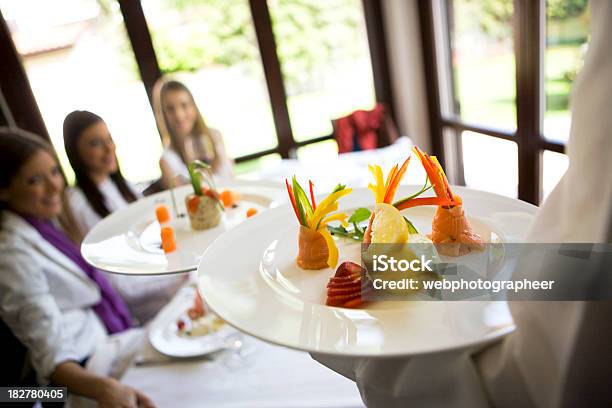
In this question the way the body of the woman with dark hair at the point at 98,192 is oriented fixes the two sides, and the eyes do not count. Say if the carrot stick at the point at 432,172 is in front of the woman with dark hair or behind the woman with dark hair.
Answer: in front

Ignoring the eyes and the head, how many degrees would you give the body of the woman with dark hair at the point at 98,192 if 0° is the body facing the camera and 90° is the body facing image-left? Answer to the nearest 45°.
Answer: approximately 315°

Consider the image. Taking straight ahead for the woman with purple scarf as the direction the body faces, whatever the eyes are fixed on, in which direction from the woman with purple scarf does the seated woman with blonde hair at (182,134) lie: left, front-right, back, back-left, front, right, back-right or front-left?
left

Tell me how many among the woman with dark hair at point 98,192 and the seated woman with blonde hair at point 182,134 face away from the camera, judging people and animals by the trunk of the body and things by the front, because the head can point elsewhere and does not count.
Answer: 0

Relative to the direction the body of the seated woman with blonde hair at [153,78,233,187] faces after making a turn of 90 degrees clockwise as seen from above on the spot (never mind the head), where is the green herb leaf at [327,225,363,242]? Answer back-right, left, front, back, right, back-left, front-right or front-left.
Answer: left

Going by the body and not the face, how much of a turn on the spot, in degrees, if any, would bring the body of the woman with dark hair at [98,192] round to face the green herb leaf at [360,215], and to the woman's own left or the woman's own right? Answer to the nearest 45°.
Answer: approximately 45° to the woman's own right

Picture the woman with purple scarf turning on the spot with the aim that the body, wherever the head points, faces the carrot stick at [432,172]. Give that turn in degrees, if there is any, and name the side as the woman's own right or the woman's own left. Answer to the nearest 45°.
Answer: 0° — they already face it

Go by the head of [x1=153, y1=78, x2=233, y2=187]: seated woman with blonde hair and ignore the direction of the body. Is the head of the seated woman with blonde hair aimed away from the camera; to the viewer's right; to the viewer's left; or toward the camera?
toward the camera

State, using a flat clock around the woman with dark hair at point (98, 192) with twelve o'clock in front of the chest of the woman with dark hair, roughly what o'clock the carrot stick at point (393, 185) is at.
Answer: The carrot stick is roughly at 1 o'clock from the woman with dark hair.

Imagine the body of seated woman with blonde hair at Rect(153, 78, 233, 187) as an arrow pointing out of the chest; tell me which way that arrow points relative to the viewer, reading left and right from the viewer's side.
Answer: facing the viewer

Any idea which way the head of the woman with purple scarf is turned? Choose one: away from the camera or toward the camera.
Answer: toward the camera

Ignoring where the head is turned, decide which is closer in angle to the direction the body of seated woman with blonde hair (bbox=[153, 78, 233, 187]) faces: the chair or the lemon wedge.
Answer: the lemon wedge

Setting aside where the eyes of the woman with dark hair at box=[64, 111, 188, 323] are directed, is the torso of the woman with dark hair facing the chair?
no

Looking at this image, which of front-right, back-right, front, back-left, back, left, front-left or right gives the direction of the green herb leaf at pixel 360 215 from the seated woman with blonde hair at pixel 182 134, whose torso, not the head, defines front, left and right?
front

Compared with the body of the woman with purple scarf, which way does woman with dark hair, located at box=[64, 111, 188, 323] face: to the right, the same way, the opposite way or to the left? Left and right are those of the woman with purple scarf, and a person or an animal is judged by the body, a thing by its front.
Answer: the same way

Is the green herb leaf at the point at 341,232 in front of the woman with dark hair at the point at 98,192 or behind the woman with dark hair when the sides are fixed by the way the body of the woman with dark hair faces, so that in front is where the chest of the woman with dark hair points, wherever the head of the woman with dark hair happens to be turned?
in front

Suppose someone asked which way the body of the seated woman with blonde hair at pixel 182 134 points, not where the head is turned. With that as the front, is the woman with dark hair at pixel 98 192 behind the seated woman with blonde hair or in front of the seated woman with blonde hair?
in front

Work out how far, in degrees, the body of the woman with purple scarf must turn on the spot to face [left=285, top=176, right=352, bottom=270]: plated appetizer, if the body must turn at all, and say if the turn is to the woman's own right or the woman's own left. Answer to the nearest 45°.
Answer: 0° — they already face it

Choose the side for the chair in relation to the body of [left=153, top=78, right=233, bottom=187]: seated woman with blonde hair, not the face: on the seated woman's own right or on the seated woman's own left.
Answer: on the seated woman's own left

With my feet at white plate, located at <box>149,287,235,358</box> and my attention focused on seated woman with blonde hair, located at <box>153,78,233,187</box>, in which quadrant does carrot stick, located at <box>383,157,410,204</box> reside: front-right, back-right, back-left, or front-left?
back-right
